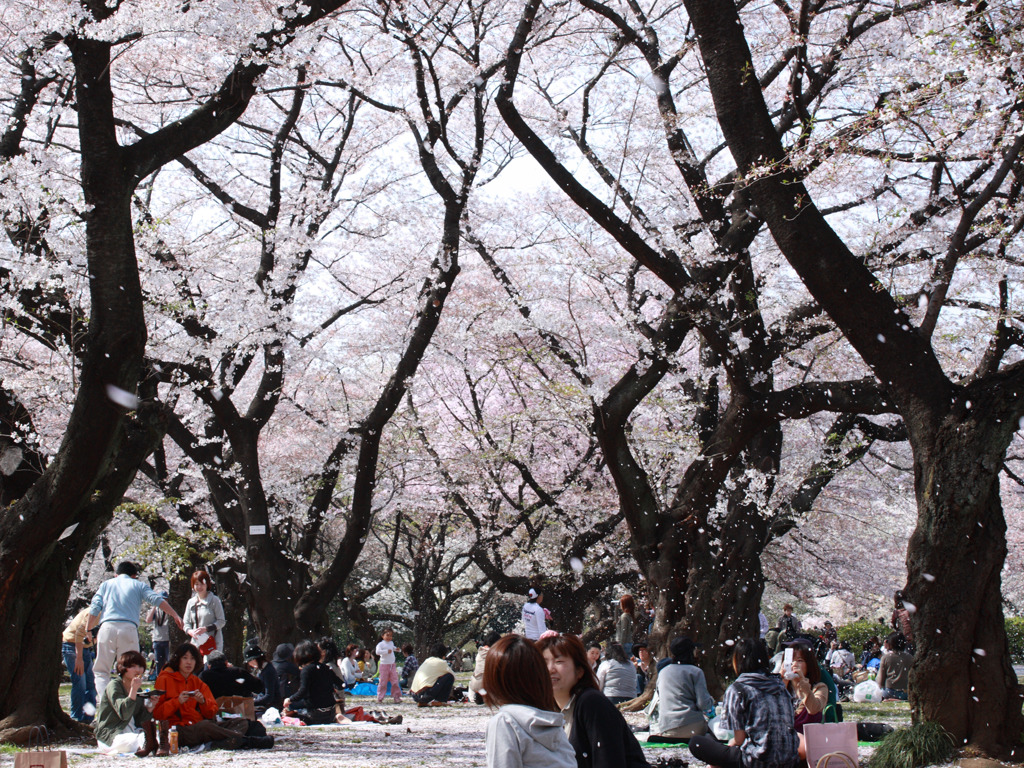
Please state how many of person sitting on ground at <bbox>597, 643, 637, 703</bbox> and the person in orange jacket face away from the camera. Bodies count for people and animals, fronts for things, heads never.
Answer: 1

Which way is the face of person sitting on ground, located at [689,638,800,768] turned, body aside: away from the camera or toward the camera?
away from the camera

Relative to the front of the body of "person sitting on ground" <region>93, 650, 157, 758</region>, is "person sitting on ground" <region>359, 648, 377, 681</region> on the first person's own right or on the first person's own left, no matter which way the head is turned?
on the first person's own left

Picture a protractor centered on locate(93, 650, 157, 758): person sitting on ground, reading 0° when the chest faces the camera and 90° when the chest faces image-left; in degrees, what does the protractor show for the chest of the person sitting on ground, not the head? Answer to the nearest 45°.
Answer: approximately 315°

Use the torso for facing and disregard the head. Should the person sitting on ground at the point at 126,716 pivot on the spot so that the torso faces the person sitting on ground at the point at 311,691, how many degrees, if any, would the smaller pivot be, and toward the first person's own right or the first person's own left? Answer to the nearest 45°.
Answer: approximately 90° to the first person's own left

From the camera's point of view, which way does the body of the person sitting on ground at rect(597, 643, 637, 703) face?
away from the camera

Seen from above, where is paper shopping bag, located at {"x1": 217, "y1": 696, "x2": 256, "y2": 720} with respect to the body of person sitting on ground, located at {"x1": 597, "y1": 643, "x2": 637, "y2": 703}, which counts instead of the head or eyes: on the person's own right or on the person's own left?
on the person's own left

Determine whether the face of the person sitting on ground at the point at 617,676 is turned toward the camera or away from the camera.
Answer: away from the camera

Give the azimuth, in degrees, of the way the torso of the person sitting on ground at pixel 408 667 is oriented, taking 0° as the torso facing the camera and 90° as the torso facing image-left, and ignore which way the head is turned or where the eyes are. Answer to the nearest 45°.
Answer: approximately 90°
